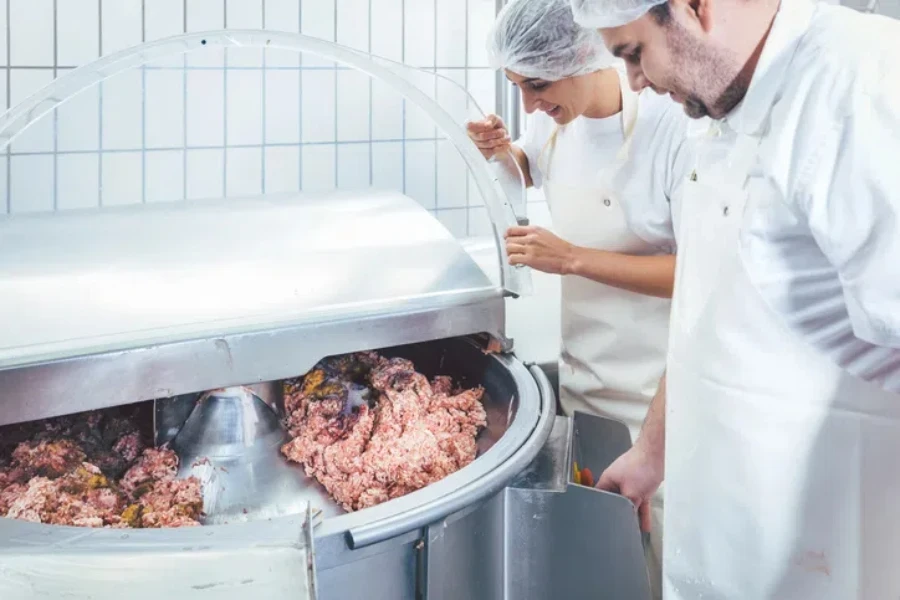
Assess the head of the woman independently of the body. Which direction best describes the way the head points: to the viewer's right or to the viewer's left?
to the viewer's left

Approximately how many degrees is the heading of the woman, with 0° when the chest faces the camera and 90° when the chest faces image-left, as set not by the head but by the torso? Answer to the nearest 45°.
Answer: approximately 45°

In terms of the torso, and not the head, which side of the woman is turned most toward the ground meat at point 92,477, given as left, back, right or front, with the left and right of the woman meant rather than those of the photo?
front

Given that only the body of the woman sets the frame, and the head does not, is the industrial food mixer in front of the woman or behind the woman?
in front
